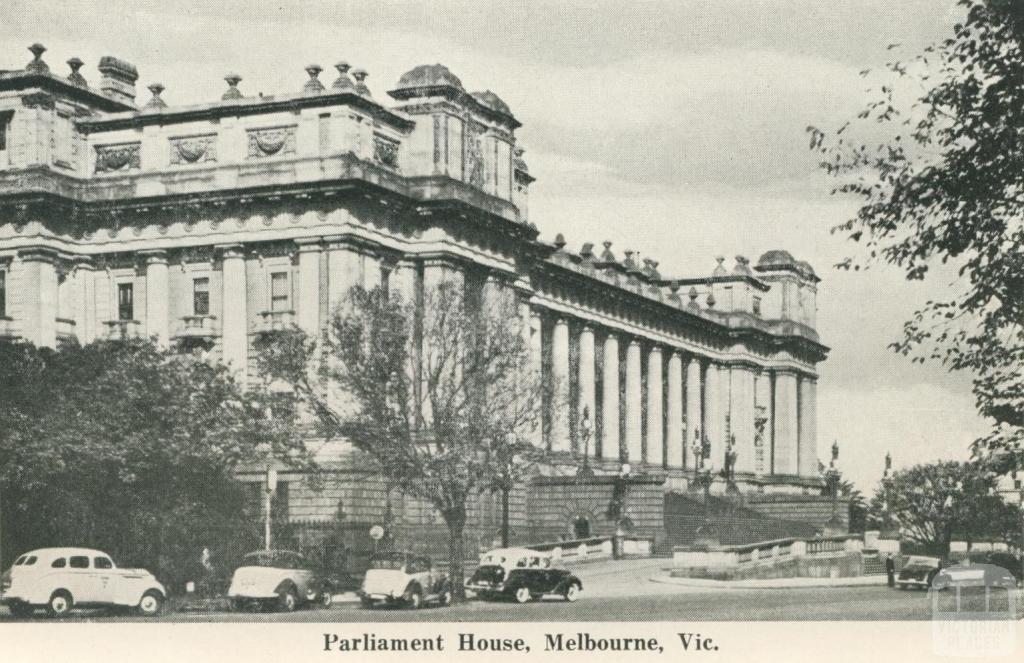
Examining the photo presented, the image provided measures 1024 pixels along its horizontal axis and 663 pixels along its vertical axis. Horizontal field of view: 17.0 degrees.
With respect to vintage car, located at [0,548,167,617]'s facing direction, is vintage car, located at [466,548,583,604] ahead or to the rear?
ahead

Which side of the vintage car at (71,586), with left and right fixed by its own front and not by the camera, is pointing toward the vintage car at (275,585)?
front

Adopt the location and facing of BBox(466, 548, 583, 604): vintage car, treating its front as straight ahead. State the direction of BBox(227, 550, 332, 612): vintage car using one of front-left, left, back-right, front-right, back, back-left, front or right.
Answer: back

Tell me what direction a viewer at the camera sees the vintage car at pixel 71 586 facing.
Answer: facing away from the viewer and to the right of the viewer

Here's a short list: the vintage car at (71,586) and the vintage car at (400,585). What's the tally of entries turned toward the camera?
0
